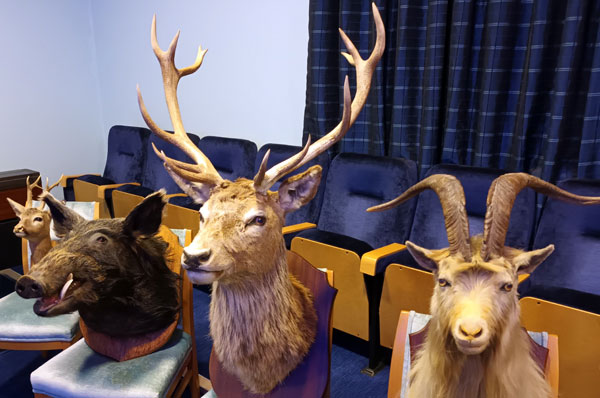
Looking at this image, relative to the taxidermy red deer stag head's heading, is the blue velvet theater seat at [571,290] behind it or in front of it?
behind

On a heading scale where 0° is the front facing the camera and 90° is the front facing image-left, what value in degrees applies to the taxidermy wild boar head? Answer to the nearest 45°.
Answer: approximately 45°

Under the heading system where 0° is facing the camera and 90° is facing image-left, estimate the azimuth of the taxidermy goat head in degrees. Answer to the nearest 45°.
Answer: approximately 0°

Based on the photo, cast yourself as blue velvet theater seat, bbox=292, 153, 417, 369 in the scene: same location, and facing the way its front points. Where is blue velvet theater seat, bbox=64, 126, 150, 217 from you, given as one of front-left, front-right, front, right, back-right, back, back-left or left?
right

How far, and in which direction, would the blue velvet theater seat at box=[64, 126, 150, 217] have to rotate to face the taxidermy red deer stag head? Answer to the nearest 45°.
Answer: approximately 45° to its left

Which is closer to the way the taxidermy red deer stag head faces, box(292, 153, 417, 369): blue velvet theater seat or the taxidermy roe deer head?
the taxidermy roe deer head
